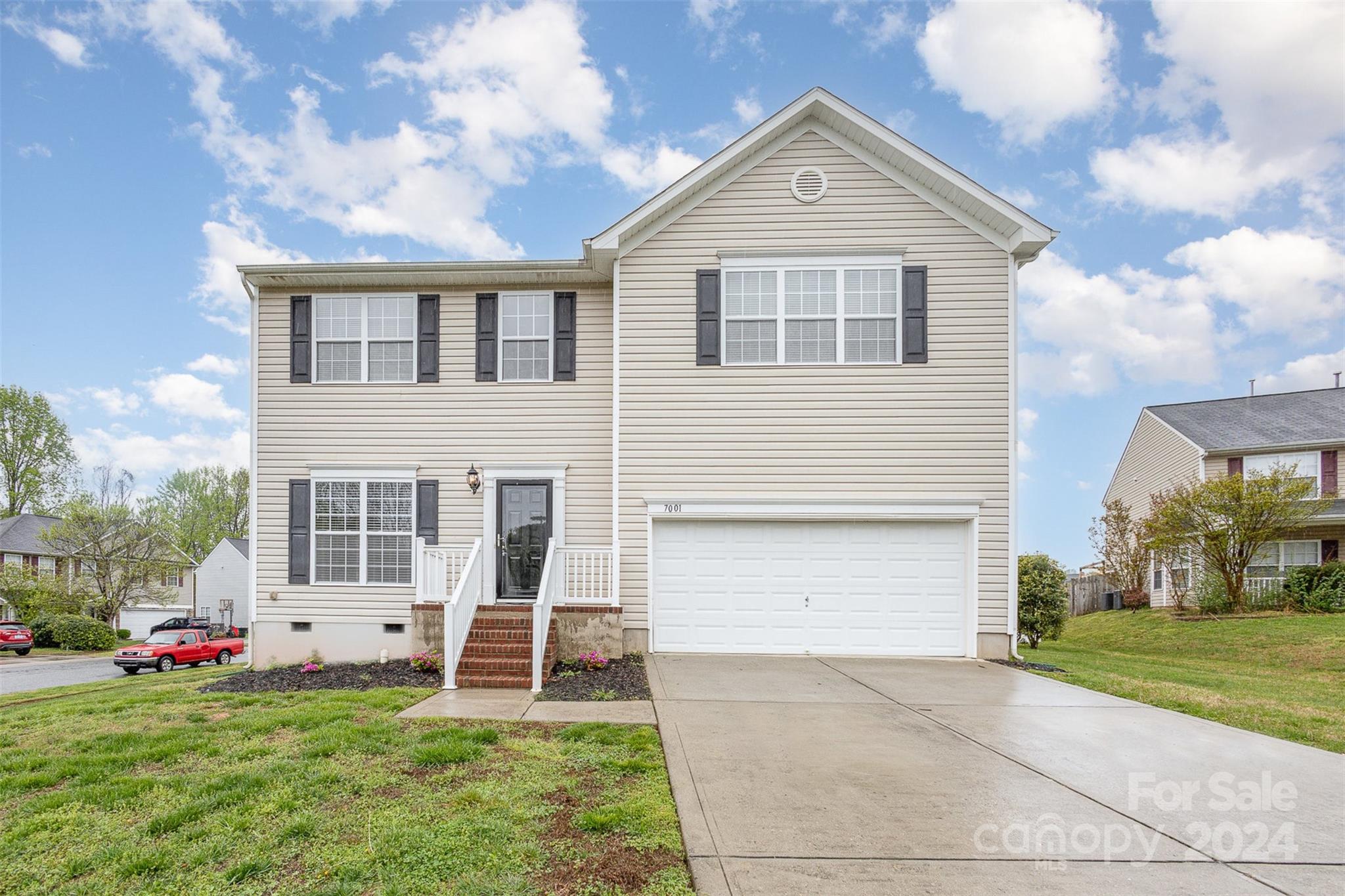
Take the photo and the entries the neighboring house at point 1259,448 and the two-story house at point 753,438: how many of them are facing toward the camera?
2

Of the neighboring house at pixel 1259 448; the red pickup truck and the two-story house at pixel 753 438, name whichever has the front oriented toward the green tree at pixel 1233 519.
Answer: the neighboring house

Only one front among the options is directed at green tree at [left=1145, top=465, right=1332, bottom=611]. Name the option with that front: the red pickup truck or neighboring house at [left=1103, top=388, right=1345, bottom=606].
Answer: the neighboring house

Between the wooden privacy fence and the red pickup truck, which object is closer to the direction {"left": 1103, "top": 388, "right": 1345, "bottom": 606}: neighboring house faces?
the red pickup truck

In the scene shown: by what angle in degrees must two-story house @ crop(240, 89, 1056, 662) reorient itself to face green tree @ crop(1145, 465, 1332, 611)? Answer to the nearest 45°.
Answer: approximately 135° to its left
